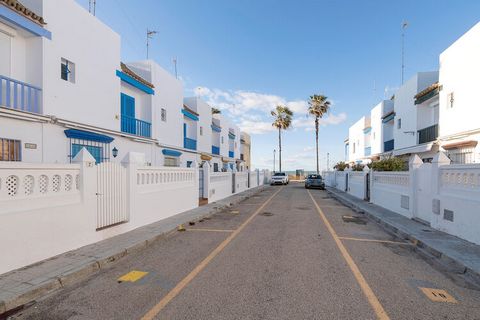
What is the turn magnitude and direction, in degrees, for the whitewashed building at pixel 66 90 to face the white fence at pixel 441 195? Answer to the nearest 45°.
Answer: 0° — it already faces it

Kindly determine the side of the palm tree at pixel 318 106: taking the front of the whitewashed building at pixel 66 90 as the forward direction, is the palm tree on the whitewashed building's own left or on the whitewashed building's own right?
on the whitewashed building's own left

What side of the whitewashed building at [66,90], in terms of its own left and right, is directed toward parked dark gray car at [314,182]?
left

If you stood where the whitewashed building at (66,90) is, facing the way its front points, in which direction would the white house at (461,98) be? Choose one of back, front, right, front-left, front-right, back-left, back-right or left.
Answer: front-left

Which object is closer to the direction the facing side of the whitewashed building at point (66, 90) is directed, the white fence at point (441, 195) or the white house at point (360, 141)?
the white fence

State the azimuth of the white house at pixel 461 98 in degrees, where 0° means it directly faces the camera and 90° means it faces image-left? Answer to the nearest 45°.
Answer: approximately 45°

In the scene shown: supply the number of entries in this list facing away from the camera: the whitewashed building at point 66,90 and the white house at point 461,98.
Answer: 0

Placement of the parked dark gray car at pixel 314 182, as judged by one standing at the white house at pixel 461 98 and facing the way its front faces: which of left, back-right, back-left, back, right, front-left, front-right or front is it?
right

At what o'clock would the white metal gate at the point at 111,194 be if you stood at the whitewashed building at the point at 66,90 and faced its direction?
The white metal gate is roughly at 1 o'clock from the whitewashed building.

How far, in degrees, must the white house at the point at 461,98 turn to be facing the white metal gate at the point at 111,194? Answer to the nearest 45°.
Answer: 0° — it already faces it

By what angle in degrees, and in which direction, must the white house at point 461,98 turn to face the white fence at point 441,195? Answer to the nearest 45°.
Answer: approximately 45° to its left
